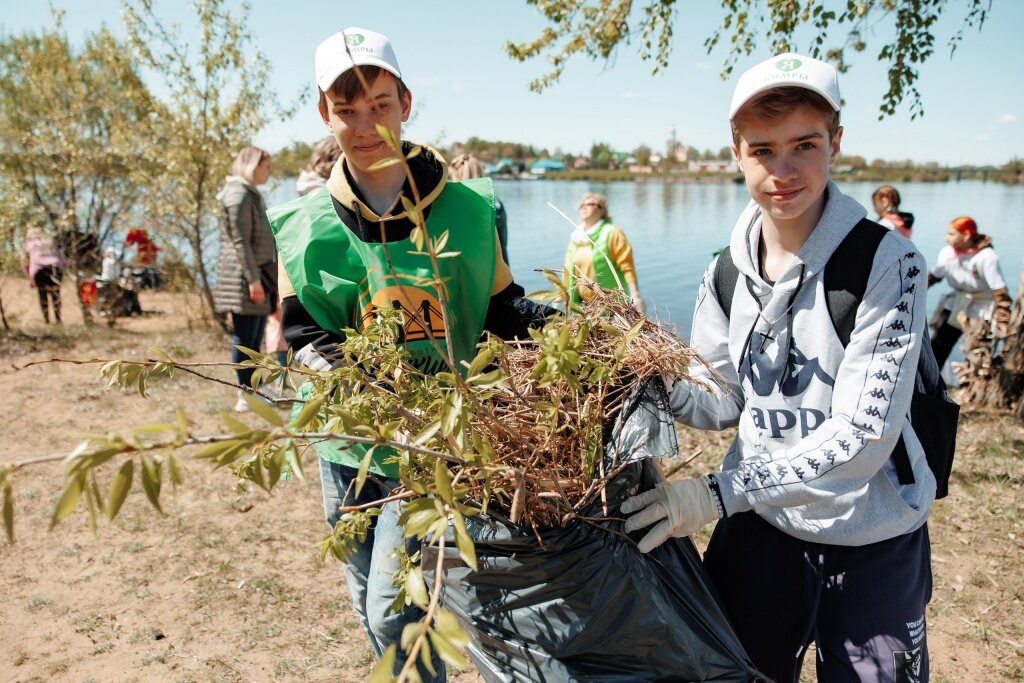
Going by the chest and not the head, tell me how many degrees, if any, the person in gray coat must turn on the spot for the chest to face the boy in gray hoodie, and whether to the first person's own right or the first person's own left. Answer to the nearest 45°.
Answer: approximately 90° to the first person's own right

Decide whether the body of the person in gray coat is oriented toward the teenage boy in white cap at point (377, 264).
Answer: no

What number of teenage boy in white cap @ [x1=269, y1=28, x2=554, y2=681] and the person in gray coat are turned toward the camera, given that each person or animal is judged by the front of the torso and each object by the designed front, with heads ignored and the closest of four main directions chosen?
1

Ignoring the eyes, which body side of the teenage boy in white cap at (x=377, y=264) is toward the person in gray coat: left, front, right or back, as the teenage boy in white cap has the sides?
back

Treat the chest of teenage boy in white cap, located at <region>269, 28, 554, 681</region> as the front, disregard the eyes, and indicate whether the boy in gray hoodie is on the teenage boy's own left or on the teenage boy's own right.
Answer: on the teenage boy's own left

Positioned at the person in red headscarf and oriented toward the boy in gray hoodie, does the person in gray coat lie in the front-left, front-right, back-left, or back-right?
front-right

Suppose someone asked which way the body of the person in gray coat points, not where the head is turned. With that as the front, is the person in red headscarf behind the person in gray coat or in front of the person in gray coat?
in front

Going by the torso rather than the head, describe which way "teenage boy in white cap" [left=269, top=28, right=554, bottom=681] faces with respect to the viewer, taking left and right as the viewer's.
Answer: facing the viewer

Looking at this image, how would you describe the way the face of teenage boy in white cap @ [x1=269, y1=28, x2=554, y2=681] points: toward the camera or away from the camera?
toward the camera

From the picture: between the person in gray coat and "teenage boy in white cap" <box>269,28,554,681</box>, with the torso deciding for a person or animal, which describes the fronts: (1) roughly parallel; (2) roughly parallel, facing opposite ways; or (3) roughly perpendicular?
roughly perpendicular

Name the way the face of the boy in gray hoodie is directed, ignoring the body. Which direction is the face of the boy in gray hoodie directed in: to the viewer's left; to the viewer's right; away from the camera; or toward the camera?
toward the camera

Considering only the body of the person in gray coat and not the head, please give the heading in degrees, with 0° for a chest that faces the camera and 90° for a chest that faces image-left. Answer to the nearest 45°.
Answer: approximately 270°

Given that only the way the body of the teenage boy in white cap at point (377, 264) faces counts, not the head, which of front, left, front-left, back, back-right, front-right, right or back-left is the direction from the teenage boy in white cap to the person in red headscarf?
back-left

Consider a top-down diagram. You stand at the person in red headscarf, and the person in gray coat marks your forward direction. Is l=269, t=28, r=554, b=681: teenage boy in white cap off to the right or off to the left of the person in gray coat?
left

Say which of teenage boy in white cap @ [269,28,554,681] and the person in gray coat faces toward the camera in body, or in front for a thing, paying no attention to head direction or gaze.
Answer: the teenage boy in white cap
